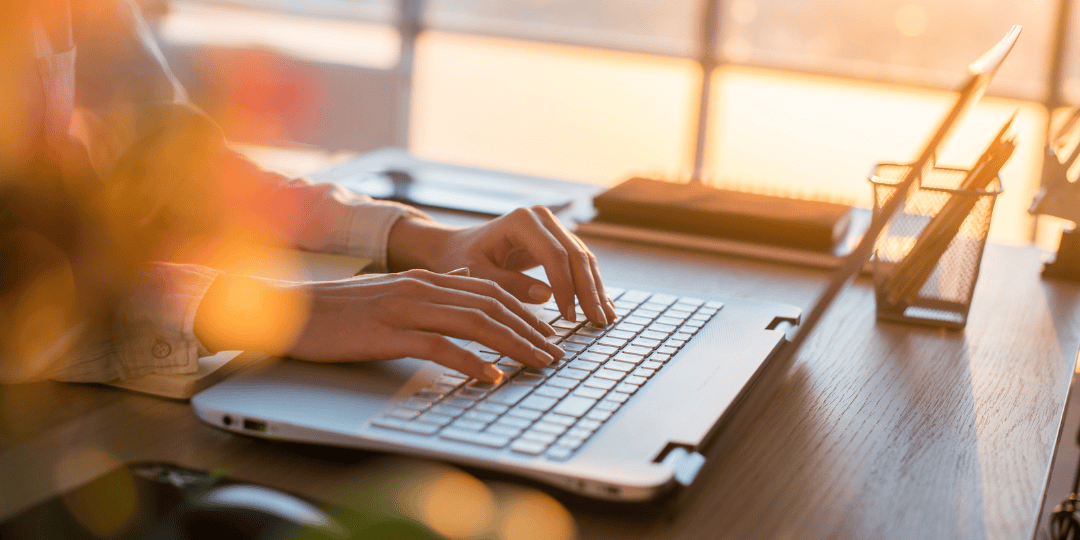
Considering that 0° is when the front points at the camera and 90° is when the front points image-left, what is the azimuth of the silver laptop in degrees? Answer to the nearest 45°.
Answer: approximately 90°

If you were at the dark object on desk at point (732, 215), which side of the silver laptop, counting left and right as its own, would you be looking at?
right
